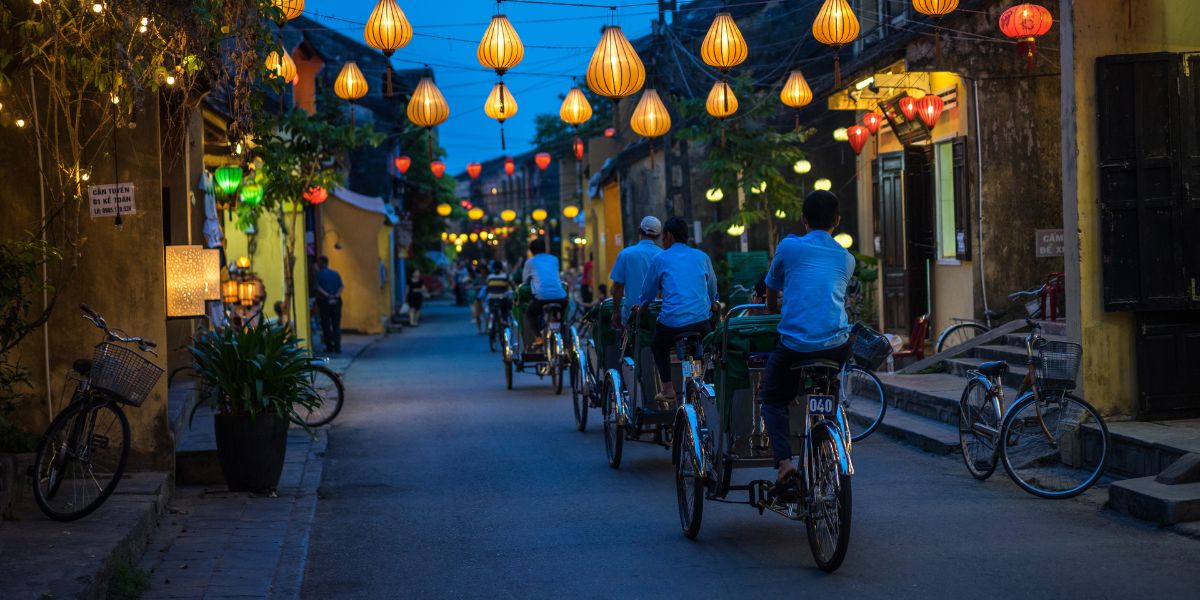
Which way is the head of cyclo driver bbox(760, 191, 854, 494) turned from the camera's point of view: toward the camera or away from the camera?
away from the camera

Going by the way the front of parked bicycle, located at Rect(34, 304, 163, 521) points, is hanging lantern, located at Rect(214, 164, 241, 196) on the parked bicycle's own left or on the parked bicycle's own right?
on the parked bicycle's own left

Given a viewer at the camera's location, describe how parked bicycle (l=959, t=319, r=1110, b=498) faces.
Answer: facing the viewer and to the right of the viewer

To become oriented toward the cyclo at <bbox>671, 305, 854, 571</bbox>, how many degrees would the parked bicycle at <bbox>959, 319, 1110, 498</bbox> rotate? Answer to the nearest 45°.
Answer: approximately 90° to its right

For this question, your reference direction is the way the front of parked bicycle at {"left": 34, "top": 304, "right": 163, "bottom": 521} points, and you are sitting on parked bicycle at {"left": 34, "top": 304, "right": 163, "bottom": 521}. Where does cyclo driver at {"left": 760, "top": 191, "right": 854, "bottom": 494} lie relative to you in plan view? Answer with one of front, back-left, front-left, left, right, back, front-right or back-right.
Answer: front

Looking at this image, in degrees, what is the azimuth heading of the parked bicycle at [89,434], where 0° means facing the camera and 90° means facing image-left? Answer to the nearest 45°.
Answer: approximately 315°

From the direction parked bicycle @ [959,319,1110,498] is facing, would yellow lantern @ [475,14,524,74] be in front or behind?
behind

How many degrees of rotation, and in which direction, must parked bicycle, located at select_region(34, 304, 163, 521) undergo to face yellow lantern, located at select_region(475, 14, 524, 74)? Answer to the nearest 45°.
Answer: approximately 90° to its left

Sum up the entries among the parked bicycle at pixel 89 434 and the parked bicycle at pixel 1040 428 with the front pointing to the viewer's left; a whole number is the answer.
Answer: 0

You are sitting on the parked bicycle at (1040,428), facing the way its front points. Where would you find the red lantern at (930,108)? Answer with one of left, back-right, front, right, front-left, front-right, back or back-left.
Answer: back-left

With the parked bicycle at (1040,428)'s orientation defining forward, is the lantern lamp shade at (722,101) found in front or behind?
behind
